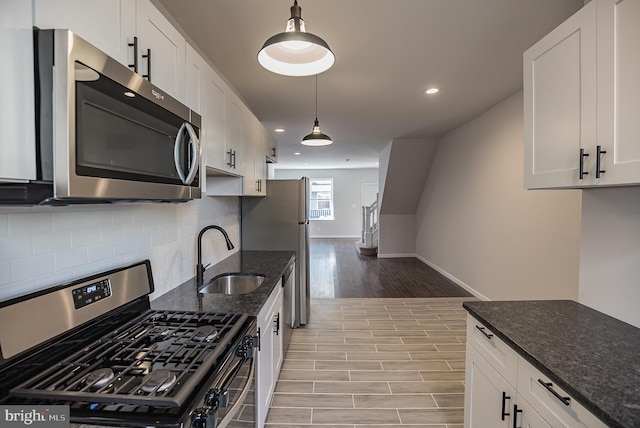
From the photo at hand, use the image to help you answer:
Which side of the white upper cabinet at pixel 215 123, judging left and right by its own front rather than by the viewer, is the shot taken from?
right

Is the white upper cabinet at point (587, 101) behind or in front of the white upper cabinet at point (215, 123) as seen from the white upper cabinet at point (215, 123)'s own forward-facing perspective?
in front

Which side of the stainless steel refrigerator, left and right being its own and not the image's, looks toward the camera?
right

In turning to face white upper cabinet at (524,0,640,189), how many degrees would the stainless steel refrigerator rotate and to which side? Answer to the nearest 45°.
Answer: approximately 45° to its right

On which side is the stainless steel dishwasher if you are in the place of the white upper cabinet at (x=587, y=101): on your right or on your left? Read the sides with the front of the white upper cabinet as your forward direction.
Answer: on your right

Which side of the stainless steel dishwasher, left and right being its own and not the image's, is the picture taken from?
right

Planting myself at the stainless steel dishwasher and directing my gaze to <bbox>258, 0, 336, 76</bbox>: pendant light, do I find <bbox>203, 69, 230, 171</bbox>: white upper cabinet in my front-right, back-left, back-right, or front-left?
front-right

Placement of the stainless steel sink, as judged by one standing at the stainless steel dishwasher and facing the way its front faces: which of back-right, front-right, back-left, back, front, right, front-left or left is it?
back-right

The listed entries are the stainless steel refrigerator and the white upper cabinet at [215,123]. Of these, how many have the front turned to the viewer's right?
2

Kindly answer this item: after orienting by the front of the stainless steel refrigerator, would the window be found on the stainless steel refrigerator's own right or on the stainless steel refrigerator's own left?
on the stainless steel refrigerator's own left

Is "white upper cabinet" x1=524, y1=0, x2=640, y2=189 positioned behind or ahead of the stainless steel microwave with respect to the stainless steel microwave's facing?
ahead

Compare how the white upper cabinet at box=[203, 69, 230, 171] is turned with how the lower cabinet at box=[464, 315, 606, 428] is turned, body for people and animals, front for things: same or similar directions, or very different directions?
very different directions

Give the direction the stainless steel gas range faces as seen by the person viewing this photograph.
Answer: facing the viewer and to the right of the viewer

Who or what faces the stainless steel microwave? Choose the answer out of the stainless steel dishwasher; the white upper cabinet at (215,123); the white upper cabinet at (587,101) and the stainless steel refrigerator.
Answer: the white upper cabinet at (587,101)
